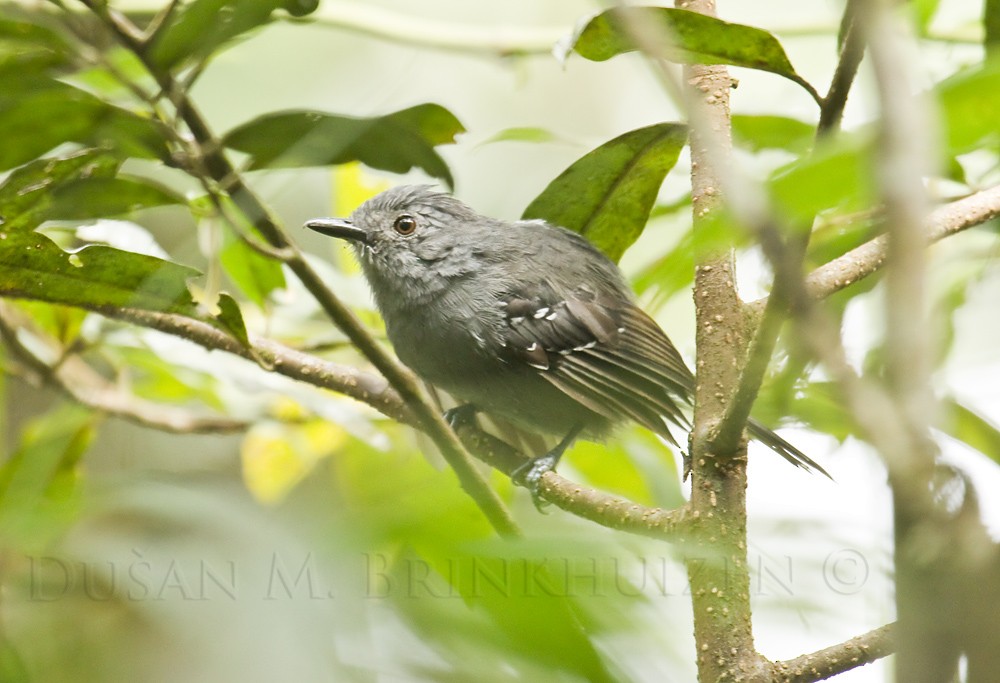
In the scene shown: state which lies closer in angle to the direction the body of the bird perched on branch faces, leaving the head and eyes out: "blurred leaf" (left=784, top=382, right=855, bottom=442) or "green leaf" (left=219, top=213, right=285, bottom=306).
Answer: the green leaf

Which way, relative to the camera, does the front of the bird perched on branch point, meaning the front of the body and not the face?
to the viewer's left

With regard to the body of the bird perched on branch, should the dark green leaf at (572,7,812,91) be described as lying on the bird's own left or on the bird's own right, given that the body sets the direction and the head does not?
on the bird's own left

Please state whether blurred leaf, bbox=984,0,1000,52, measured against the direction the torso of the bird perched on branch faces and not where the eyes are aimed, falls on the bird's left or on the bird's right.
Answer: on the bird's left

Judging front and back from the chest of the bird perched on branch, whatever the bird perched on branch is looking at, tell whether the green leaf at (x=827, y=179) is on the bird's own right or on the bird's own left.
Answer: on the bird's own left

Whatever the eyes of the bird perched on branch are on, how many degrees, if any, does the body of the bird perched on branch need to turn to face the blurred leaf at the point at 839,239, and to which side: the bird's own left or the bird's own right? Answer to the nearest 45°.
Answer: approximately 135° to the bird's own left

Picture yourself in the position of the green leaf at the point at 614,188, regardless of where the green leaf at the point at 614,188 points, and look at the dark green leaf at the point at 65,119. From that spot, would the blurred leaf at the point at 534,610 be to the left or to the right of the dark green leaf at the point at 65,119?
left
